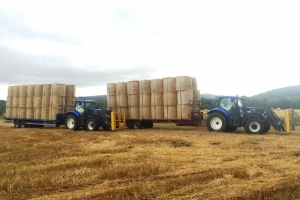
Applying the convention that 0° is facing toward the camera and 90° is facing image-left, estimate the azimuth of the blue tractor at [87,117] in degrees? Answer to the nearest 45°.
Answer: approximately 315°

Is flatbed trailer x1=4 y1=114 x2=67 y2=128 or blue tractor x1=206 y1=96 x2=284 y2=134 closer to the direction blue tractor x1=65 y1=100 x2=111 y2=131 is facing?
the blue tractor

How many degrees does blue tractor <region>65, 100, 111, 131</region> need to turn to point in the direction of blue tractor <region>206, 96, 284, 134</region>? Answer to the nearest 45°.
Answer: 0° — it already faces it

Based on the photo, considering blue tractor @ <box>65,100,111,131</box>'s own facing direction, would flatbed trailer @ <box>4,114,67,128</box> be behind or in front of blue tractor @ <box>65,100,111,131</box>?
behind
